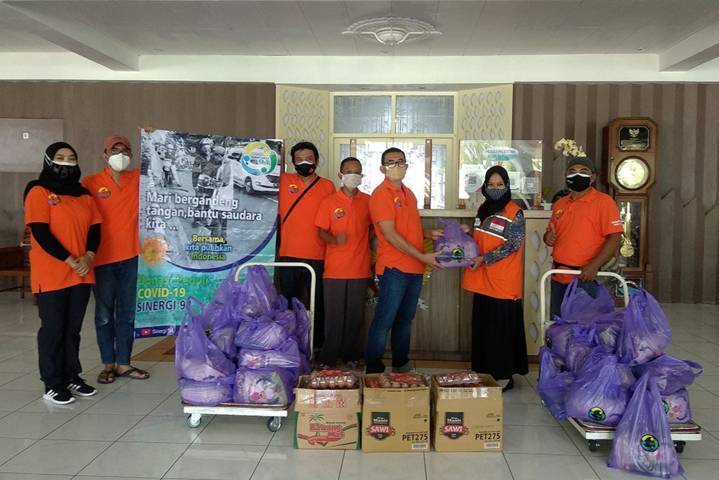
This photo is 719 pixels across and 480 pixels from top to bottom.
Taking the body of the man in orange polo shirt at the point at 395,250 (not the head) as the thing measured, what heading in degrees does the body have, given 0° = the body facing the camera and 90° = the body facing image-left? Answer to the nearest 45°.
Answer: approximately 315°

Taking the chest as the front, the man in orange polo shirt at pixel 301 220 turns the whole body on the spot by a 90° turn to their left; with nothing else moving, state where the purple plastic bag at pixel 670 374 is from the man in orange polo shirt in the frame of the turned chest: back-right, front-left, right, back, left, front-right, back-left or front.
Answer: front-right

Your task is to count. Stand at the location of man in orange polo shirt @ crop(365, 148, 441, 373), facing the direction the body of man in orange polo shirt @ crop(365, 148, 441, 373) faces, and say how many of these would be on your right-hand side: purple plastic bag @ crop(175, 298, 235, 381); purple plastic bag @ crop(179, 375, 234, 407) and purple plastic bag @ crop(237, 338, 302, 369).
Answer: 3

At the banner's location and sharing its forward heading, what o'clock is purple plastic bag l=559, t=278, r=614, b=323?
The purple plastic bag is roughly at 10 o'clock from the banner.

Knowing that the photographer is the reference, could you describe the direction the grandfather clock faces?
facing the viewer

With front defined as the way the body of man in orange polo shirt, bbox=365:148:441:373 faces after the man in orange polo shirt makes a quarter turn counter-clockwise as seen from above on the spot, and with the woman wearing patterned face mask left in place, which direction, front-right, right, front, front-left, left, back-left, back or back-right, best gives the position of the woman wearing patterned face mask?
front-right

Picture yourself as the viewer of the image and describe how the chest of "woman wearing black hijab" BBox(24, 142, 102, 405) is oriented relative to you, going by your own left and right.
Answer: facing the viewer and to the right of the viewer

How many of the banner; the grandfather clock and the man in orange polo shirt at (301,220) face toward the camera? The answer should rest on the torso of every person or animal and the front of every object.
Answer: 3

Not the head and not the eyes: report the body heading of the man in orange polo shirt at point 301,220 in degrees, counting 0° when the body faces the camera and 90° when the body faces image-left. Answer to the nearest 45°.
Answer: approximately 0°

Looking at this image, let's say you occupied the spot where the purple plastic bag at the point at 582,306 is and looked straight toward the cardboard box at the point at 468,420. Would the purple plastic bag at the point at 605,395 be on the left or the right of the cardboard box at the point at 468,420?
left

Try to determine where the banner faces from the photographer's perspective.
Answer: facing the viewer

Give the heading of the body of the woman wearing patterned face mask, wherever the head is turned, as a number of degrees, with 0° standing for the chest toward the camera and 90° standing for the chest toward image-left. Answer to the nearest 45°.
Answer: approximately 45°

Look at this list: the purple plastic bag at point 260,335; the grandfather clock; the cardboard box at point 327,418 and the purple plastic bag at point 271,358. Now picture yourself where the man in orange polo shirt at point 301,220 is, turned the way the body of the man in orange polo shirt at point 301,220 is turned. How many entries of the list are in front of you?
3
